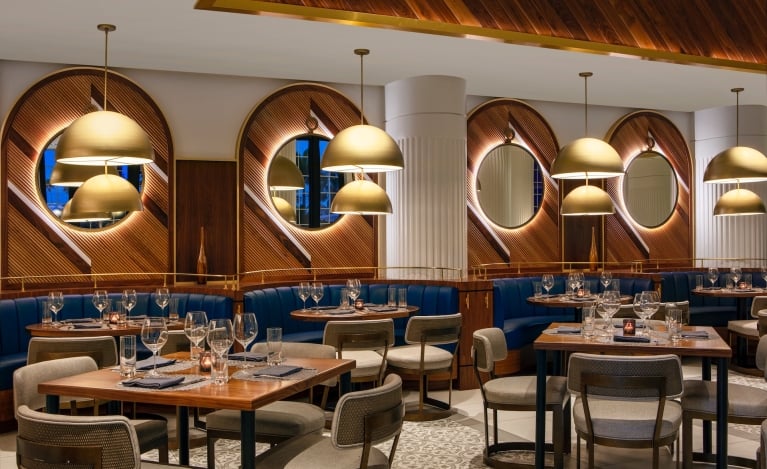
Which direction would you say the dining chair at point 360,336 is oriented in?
away from the camera

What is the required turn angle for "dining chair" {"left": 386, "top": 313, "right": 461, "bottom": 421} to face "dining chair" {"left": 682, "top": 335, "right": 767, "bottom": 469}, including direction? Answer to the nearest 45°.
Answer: approximately 180°

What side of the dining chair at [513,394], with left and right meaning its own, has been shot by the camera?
right

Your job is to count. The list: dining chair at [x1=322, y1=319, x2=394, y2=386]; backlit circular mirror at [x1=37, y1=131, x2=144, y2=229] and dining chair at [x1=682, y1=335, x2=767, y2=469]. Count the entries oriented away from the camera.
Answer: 1

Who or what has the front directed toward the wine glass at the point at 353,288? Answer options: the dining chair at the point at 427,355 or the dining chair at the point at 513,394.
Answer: the dining chair at the point at 427,355

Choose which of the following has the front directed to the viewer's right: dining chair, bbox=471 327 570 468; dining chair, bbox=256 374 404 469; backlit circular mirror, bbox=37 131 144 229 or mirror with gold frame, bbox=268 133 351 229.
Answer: dining chair, bbox=471 327 570 468

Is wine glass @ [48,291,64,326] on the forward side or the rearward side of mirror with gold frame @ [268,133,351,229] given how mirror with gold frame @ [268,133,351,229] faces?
on the forward side

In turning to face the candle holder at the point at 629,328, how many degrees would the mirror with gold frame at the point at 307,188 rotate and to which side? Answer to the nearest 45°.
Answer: approximately 45° to its left

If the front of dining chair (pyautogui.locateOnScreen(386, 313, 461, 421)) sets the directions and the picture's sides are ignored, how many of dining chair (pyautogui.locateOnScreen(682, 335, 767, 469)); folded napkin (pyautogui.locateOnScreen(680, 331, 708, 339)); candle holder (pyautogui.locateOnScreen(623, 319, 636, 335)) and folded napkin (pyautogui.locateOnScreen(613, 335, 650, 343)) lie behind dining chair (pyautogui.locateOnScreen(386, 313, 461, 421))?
4

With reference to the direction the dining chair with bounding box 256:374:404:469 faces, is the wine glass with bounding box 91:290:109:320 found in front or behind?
in front

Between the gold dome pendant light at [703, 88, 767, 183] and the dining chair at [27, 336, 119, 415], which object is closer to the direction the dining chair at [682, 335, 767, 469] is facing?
the dining chair

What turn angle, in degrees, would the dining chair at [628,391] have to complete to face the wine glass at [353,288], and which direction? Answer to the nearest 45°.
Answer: approximately 45° to its left

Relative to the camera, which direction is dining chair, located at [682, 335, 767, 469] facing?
to the viewer's left

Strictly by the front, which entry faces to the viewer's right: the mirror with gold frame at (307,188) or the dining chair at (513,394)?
the dining chair

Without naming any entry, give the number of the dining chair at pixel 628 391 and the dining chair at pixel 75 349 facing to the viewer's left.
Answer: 0
